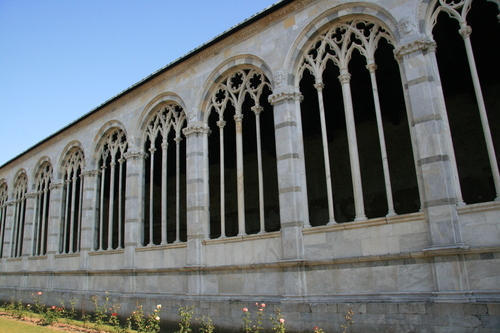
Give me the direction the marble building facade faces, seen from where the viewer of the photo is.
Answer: facing the viewer and to the left of the viewer
